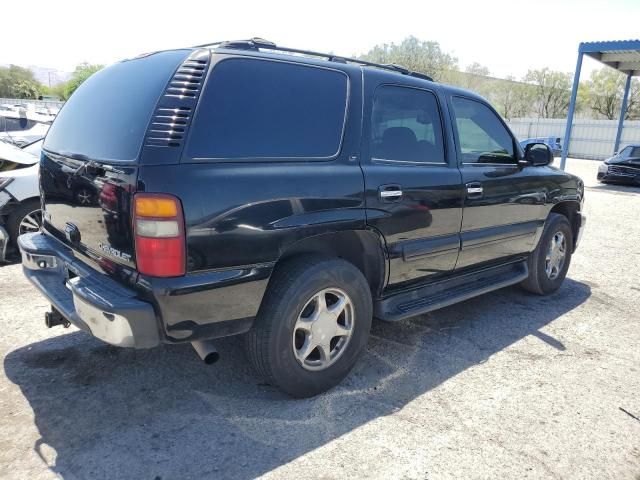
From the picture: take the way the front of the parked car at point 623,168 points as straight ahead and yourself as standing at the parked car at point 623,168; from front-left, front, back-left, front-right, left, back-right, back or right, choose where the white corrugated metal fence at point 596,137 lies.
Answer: back-right

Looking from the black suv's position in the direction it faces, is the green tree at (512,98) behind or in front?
in front

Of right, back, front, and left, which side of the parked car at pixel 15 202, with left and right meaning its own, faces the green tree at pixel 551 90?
back

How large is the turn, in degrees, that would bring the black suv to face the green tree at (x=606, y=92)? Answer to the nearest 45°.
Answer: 0° — it already faces it

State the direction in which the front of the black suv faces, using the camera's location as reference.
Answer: facing away from the viewer and to the right of the viewer

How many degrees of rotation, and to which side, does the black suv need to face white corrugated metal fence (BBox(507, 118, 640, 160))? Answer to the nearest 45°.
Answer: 0° — it already faces it

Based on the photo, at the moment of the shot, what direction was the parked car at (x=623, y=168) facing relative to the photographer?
facing the viewer and to the left of the viewer

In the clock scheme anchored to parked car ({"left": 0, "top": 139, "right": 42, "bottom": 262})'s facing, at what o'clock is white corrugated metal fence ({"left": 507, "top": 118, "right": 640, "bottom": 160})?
The white corrugated metal fence is roughly at 7 o'clock from the parked car.

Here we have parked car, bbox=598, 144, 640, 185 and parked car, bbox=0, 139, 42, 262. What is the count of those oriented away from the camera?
0

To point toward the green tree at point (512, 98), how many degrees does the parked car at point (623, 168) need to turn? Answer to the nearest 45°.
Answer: approximately 135° to its right

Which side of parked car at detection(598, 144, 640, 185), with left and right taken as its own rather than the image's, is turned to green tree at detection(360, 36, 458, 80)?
right

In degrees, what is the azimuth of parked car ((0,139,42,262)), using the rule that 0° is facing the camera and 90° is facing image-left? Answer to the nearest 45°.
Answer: approximately 45°

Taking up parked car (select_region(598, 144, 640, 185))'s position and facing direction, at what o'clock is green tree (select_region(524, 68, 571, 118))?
The green tree is roughly at 4 o'clock from the parked car.

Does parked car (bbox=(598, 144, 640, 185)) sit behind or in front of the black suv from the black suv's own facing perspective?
in front

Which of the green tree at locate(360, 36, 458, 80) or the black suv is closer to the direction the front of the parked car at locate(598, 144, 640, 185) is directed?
the black suv

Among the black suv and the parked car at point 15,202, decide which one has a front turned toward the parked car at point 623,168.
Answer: the black suv
